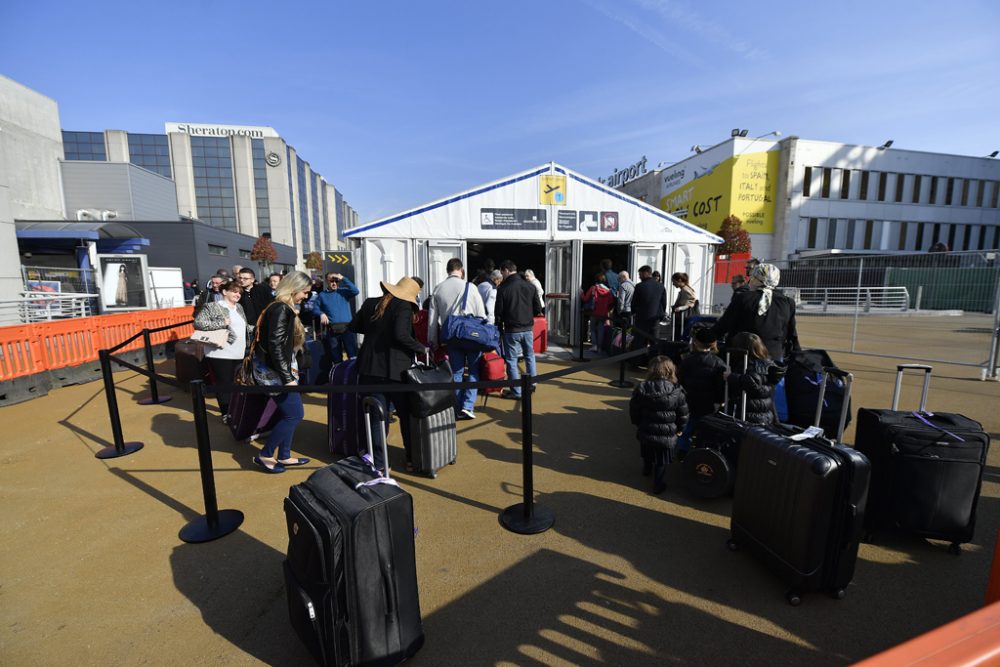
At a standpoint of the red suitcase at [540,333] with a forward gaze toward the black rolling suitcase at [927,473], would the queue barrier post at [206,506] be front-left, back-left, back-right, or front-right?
front-right

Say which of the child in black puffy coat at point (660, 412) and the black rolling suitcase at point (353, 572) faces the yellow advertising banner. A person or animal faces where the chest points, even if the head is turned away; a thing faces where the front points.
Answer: the child in black puffy coat

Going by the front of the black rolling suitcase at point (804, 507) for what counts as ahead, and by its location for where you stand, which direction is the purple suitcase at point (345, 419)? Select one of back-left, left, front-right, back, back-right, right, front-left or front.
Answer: front-right

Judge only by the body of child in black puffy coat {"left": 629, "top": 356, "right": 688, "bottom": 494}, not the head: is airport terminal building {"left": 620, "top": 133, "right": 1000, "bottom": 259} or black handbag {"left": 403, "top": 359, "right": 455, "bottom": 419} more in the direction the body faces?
the airport terminal building

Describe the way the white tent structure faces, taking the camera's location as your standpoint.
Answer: facing the viewer

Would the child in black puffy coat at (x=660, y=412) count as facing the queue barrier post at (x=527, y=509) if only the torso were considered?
no

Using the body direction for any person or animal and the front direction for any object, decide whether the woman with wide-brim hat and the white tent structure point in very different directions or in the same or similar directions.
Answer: very different directions

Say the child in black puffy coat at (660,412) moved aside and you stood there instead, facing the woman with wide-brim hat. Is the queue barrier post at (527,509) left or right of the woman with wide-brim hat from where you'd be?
left

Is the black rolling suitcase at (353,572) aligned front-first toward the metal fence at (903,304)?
no

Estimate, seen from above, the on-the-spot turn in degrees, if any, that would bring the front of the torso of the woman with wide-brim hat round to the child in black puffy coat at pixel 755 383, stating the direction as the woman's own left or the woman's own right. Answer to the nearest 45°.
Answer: approximately 45° to the woman's own right

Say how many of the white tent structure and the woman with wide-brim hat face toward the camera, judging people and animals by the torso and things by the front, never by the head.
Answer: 1

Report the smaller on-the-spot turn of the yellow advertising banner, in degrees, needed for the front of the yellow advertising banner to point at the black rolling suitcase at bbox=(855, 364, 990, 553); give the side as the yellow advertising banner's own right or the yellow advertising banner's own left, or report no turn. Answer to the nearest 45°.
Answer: approximately 45° to the yellow advertising banner's own left

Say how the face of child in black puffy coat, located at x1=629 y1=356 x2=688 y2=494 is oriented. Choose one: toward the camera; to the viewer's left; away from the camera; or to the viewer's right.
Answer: away from the camera

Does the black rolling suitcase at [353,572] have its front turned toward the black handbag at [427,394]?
no

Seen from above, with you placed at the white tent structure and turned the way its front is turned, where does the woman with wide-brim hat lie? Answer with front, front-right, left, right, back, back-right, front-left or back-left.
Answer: front

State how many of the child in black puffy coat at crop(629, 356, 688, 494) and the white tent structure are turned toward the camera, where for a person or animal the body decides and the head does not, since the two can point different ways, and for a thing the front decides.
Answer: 1
